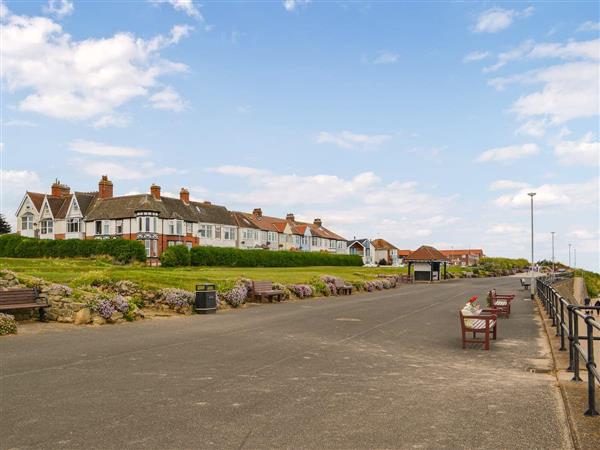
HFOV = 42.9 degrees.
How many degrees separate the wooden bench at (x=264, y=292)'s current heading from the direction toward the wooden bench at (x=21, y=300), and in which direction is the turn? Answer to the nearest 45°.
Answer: approximately 90° to its right

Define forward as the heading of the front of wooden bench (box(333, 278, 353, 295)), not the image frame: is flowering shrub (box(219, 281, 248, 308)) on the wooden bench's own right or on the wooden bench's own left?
on the wooden bench's own right

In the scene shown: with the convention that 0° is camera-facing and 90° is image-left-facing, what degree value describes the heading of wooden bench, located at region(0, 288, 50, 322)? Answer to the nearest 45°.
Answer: approximately 315°

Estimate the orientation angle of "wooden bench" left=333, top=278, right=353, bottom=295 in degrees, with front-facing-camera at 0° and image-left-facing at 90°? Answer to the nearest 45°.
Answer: approximately 315°

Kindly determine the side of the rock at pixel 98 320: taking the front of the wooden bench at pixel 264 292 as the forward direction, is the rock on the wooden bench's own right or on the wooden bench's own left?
on the wooden bench's own right

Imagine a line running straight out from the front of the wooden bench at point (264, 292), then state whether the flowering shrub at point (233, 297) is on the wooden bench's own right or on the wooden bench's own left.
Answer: on the wooden bench's own right

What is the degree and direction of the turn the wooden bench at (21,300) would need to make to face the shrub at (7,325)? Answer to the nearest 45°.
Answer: approximately 45° to its right
